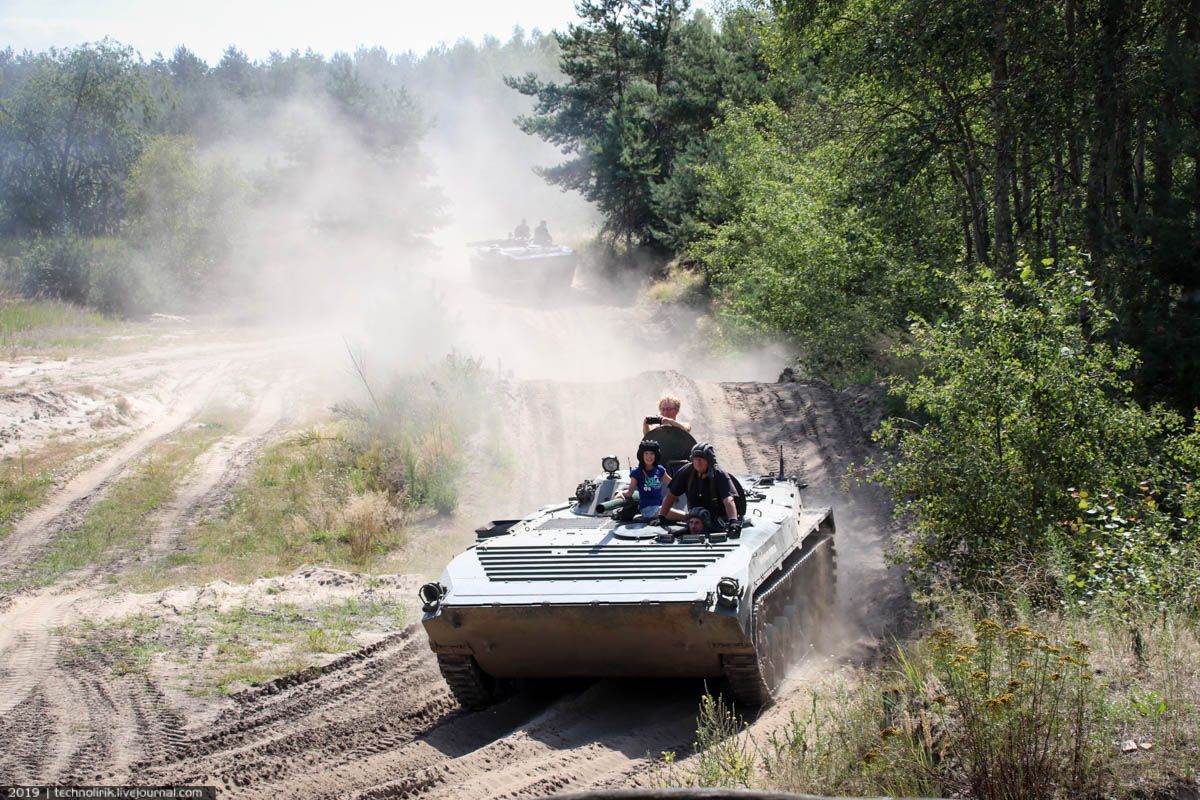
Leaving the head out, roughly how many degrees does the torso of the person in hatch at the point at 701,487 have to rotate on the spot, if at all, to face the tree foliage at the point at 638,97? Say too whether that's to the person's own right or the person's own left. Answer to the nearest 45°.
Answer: approximately 135° to the person's own right

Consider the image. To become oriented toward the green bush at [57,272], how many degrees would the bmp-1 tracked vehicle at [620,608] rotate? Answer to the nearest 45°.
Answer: approximately 90° to its right

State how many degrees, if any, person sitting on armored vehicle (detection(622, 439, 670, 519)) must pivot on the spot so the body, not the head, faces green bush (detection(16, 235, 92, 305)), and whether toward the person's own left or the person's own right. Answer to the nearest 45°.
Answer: approximately 135° to the person's own right

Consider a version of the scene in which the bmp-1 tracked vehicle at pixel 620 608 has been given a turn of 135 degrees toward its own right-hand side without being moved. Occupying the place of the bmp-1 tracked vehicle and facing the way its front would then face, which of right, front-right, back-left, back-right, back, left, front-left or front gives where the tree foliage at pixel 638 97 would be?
front

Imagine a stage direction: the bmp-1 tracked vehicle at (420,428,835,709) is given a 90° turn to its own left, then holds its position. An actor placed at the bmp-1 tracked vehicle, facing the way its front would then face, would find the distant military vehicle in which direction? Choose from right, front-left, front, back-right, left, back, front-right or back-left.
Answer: back-left

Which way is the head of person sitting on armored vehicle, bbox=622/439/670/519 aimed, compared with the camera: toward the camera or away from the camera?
toward the camera

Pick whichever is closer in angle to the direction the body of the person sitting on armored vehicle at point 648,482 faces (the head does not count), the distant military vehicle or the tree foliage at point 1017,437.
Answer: the tree foliage

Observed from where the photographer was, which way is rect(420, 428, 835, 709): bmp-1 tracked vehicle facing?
facing the viewer and to the left of the viewer

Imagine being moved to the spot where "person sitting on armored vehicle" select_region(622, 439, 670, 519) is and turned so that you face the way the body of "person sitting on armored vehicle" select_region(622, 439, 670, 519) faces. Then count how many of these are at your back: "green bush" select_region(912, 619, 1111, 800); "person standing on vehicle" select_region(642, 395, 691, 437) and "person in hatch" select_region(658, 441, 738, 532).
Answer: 1

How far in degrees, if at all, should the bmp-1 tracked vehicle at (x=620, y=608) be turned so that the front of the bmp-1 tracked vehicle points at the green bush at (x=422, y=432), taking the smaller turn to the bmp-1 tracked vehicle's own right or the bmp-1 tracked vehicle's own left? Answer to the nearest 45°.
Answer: approximately 135° to the bmp-1 tracked vehicle's own right

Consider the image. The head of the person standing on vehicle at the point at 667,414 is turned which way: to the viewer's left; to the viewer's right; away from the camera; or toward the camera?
toward the camera

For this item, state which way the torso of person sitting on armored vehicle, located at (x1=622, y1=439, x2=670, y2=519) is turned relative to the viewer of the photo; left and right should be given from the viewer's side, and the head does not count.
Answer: facing the viewer

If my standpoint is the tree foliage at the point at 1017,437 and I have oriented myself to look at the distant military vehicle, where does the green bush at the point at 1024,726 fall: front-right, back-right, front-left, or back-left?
back-left

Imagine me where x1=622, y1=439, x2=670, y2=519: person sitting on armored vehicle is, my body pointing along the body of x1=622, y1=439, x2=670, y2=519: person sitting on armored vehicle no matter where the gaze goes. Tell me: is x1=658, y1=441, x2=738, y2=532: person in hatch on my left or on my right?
on my left

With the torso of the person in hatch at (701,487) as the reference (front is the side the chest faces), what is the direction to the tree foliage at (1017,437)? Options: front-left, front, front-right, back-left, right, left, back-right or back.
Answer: back-left

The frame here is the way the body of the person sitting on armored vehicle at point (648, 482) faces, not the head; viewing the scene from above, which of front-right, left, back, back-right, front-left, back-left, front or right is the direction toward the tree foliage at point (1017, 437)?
left

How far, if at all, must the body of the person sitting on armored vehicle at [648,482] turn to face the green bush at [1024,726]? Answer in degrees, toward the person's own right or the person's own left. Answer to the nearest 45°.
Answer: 0° — they already face it

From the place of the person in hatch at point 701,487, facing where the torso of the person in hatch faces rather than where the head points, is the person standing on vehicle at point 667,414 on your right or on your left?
on your right
